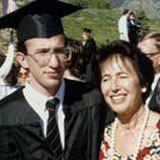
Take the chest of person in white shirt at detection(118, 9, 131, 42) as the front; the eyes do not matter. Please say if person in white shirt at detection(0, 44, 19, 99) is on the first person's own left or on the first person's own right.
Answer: on the first person's own right

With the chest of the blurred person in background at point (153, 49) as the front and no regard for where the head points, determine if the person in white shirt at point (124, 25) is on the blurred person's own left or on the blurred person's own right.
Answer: on the blurred person's own right

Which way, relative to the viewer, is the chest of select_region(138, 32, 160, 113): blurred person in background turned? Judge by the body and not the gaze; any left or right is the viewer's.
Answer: facing the viewer and to the left of the viewer

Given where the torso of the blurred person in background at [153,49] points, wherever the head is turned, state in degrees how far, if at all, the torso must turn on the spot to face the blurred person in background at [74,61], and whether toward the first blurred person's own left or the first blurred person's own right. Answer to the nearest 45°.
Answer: approximately 45° to the first blurred person's own right
